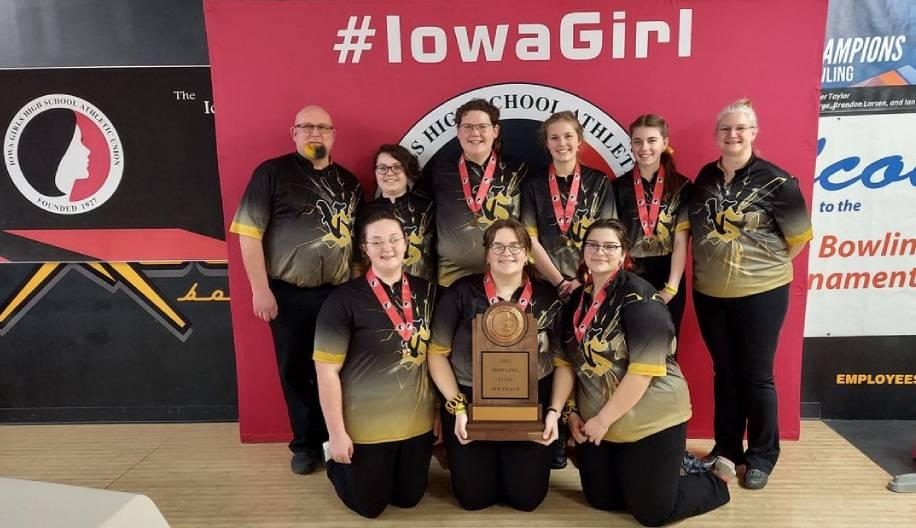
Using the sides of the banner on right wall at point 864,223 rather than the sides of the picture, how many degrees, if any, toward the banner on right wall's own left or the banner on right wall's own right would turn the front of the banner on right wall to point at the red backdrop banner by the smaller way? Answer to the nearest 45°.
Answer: approximately 45° to the banner on right wall's own right

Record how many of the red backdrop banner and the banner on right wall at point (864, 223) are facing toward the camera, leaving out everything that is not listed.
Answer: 2

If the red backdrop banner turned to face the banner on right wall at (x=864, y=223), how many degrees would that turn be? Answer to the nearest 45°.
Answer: approximately 90° to its left

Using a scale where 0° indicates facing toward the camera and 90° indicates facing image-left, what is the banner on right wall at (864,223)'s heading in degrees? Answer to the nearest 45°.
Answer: approximately 0°

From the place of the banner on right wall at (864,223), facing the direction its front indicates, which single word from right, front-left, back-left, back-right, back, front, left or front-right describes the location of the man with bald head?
front-right

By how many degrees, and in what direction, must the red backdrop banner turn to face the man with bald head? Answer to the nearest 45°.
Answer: approximately 90° to its right

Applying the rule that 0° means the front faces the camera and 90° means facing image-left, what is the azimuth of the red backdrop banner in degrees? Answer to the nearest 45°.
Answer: approximately 0°
